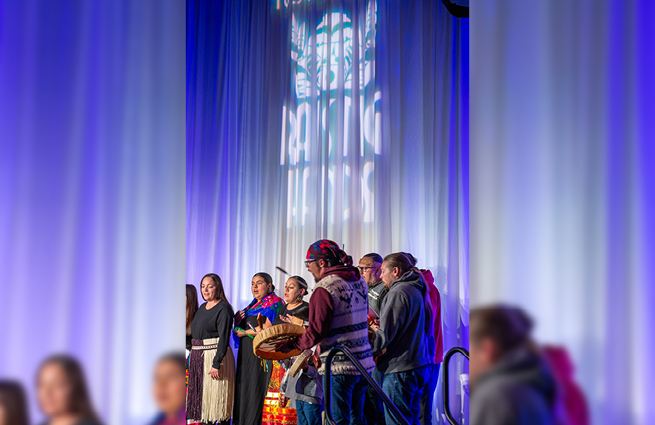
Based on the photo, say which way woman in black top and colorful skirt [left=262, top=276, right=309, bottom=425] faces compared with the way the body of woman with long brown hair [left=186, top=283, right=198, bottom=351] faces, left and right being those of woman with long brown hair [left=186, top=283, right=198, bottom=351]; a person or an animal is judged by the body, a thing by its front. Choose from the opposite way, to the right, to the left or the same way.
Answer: the same way

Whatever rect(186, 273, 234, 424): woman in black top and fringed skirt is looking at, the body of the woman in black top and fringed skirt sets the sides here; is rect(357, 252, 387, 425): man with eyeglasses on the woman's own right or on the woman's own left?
on the woman's own left

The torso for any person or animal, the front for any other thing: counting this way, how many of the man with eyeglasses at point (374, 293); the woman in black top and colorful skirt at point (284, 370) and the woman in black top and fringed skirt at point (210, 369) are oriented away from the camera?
0

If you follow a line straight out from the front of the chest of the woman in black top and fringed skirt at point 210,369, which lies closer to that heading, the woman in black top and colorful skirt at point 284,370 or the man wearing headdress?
the man wearing headdress

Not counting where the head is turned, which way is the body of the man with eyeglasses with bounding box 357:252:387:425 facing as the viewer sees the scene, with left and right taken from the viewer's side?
facing the viewer and to the left of the viewer

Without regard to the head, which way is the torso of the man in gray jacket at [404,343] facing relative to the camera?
to the viewer's left
